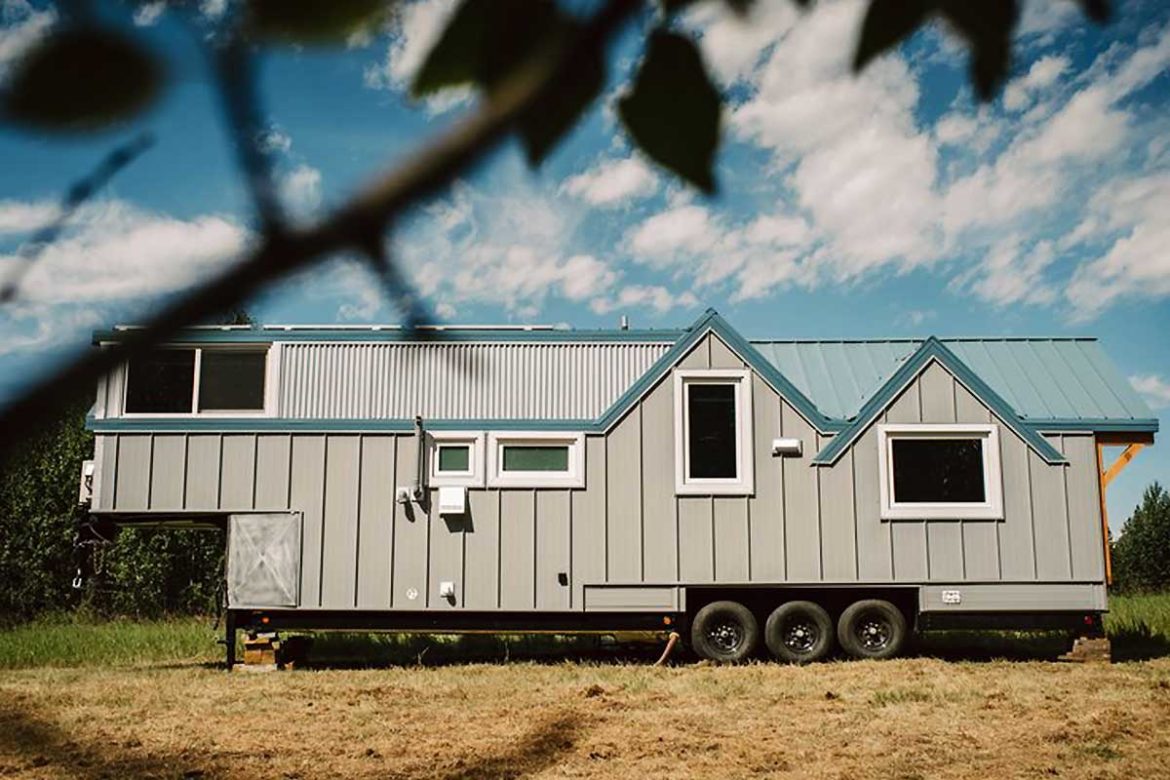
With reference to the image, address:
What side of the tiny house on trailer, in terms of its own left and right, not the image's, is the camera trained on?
left

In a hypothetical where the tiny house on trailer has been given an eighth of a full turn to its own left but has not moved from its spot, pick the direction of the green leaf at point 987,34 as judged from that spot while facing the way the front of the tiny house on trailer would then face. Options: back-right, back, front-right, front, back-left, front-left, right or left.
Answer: front-left

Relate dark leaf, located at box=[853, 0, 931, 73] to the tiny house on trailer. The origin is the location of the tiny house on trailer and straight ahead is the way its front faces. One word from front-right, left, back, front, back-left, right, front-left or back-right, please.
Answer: left

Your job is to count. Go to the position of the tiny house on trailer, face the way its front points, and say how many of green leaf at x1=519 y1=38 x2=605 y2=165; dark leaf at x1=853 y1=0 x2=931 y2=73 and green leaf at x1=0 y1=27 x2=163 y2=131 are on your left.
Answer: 3

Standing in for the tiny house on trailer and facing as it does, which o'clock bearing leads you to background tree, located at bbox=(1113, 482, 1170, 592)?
The background tree is roughly at 4 o'clock from the tiny house on trailer.

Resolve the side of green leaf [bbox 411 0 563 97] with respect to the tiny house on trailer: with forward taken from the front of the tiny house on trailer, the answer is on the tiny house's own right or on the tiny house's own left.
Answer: on the tiny house's own left

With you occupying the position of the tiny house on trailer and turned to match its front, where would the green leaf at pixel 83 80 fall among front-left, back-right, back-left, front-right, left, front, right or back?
left

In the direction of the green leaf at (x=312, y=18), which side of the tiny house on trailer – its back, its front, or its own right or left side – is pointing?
left

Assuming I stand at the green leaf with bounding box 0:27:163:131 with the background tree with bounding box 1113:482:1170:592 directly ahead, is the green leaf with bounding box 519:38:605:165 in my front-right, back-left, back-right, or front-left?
front-right

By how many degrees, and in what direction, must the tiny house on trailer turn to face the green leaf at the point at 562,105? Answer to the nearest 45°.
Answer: approximately 90° to its left

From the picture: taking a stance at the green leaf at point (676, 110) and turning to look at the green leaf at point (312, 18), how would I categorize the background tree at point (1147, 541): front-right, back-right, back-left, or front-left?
back-right

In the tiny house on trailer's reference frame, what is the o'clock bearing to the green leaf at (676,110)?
The green leaf is roughly at 9 o'clock from the tiny house on trailer.
